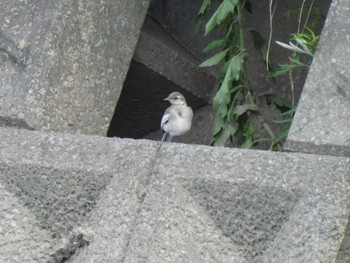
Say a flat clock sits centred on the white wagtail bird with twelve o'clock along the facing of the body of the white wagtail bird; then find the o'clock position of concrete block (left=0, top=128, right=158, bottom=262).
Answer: The concrete block is roughly at 2 o'clock from the white wagtail bird.

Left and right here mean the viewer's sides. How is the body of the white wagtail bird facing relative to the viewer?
facing the viewer and to the right of the viewer

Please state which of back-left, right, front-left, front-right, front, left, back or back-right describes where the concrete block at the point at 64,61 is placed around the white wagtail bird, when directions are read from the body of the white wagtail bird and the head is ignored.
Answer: right

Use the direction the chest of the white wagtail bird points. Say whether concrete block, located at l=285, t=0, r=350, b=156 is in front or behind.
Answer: in front
